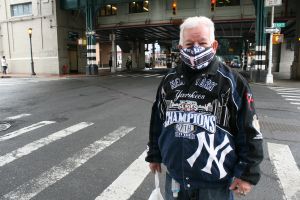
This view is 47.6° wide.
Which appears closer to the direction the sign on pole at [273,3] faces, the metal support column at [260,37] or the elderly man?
the elderly man

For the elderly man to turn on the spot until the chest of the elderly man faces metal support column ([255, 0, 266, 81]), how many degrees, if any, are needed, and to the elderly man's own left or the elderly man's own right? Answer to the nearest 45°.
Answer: approximately 135° to the elderly man's own right

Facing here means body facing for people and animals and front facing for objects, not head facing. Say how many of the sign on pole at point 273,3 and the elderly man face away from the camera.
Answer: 0

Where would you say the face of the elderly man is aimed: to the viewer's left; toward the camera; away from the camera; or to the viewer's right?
toward the camera

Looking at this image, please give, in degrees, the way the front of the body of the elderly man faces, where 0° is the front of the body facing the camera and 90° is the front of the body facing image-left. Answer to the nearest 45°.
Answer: approximately 45°

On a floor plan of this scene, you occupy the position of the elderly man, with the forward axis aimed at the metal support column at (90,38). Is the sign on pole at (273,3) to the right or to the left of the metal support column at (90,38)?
right

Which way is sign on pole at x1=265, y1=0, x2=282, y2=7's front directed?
toward the camera

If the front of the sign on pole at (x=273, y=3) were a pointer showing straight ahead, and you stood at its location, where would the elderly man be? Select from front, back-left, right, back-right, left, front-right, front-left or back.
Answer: front
